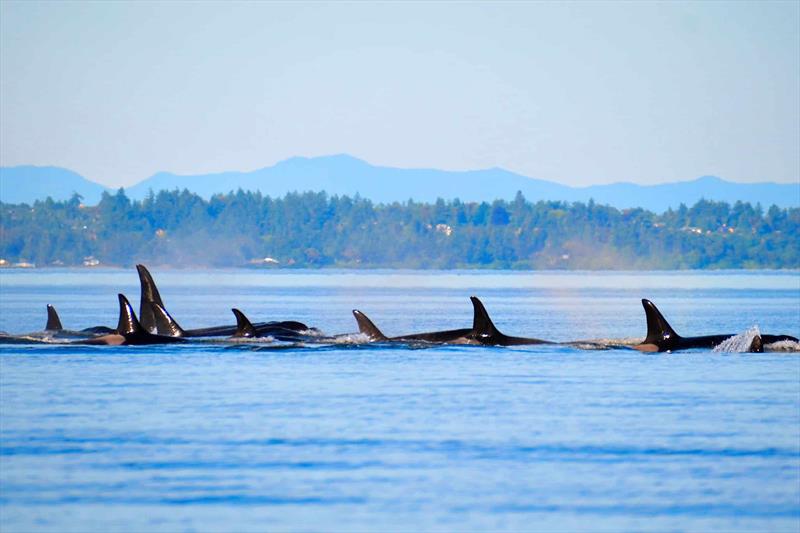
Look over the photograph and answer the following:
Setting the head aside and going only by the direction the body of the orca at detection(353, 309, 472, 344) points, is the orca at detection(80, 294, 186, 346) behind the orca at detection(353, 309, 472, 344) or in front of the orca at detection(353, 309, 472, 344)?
behind

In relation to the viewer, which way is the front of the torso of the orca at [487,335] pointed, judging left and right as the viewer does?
facing to the right of the viewer

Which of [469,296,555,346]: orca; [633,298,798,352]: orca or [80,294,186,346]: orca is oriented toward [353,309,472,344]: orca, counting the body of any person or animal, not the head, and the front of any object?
[80,294,186,346]: orca

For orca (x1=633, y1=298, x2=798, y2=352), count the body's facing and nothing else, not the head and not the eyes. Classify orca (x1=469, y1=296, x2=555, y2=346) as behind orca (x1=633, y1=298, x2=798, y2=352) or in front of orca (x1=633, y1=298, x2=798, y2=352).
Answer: behind

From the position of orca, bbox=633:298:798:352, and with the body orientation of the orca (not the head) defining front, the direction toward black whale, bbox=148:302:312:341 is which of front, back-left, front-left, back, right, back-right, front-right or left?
back

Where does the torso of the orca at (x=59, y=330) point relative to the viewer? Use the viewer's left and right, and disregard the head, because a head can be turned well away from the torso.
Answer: facing to the right of the viewer

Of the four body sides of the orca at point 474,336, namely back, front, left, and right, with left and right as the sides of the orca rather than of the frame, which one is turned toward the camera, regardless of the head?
right

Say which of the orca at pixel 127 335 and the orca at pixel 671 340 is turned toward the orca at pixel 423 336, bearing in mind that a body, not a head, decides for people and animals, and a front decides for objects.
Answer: the orca at pixel 127 335

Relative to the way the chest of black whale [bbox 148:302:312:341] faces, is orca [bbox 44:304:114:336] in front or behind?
behind

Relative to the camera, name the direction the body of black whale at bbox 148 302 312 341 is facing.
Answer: to the viewer's right

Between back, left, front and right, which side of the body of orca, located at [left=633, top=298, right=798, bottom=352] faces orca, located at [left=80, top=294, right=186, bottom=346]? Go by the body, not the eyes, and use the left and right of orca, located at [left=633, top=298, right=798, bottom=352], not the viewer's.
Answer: back

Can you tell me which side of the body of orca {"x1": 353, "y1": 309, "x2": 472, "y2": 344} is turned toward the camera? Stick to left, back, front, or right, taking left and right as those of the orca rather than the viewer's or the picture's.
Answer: right

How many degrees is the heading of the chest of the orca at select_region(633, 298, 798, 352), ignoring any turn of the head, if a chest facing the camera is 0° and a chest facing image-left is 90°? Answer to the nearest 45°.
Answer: approximately 270°
